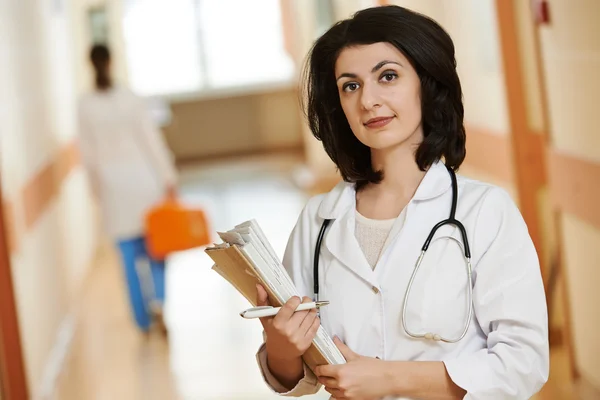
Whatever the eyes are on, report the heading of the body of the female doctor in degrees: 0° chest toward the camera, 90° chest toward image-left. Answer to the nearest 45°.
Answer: approximately 45°

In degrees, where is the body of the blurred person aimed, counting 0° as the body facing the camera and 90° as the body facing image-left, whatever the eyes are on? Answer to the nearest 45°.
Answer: approximately 180°

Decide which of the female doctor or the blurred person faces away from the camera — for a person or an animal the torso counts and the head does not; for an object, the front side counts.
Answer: the blurred person

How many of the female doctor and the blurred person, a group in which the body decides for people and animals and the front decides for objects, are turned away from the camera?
1

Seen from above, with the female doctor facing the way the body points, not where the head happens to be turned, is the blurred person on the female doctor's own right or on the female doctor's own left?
on the female doctor's own right

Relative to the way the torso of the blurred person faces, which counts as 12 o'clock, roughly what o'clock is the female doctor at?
The female doctor is roughly at 6 o'clock from the blurred person.
